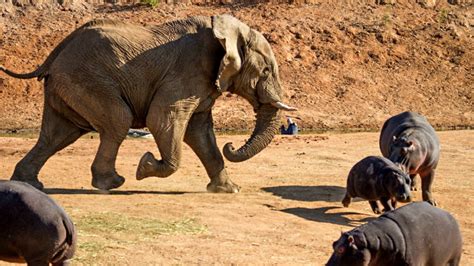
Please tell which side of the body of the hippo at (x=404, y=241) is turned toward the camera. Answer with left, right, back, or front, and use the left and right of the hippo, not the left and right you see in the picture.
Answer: left

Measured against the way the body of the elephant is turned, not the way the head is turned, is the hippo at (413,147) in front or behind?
in front

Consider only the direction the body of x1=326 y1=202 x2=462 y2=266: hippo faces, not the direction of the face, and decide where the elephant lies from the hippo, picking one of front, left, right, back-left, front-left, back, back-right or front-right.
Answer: front-right

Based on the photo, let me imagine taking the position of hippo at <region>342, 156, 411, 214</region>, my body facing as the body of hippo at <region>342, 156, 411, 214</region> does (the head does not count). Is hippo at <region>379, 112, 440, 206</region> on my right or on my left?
on my left

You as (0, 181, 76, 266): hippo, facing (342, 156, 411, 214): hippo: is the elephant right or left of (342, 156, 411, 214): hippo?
left

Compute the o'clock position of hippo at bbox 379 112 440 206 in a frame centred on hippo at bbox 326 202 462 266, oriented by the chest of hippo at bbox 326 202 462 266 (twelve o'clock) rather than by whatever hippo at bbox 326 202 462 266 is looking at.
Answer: hippo at bbox 379 112 440 206 is roughly at 3 o'clock from hippo at bbox 326 202 462 266.

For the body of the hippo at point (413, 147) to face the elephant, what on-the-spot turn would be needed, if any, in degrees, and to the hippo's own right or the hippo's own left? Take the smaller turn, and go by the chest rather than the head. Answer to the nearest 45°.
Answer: approximately 90° to the hippo's own right

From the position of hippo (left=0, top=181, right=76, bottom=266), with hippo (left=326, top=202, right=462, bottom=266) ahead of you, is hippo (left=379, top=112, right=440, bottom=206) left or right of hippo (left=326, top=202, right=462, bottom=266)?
left

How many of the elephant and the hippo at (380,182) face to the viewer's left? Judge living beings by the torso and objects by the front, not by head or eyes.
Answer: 0

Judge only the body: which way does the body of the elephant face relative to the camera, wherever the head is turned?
to the viewer's right

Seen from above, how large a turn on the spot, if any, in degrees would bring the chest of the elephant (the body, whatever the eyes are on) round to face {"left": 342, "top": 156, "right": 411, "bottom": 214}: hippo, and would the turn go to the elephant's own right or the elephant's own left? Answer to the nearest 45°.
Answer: approximately 45° to the elephant's own right

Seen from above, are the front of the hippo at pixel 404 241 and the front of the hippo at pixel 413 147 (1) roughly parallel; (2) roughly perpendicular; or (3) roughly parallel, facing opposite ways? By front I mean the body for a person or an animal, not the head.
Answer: roughly perpendicular

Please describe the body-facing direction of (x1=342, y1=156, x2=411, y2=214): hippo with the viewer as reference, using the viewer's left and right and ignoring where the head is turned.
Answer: facing the viewer and to the right of the viewer

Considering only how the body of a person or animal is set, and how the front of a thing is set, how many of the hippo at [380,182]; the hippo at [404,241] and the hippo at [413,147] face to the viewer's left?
1

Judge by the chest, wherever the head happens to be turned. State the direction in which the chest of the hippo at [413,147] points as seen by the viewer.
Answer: toward the camera
